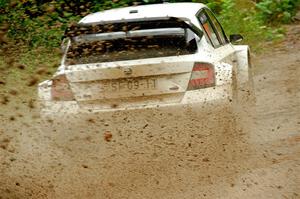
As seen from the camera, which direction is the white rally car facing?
away from the camera
